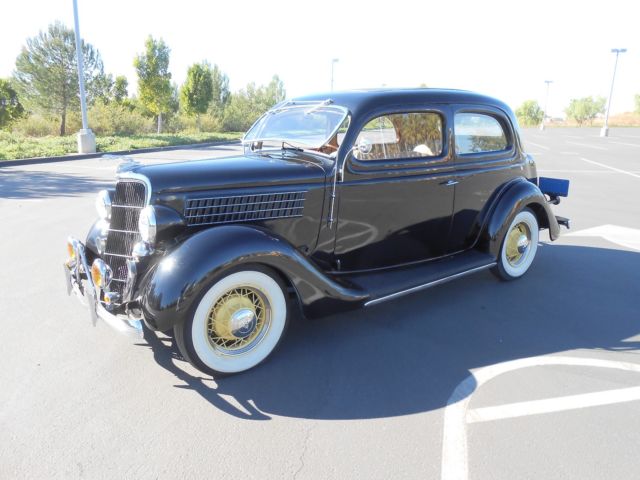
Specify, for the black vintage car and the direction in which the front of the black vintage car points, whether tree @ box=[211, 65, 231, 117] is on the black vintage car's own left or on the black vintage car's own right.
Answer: on the black vintage car's own right

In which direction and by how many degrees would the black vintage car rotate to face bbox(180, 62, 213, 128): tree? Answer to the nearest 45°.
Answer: approximately 135° to its right

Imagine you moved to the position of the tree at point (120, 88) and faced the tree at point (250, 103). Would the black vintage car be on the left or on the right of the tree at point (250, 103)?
right

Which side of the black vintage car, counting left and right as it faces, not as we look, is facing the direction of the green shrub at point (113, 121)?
right

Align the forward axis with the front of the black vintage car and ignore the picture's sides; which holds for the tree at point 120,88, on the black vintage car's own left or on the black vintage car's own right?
on the black vintage car's own right

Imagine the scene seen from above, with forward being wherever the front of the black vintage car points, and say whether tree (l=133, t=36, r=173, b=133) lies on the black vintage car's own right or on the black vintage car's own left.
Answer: on the black vintage car's own right

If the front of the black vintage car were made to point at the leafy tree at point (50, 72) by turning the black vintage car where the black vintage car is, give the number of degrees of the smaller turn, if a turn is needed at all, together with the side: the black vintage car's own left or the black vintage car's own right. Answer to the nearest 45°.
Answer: approximately 90° to the black vintage car's own right

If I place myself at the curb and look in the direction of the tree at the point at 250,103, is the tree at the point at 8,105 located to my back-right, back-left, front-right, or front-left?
front-left

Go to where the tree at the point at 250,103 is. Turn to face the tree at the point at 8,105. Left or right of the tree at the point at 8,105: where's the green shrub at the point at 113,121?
left

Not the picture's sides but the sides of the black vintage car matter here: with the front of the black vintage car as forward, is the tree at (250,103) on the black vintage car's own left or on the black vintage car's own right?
on the black vintage car's own right

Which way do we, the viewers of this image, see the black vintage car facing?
facing the viewer and to the left of the viewer
